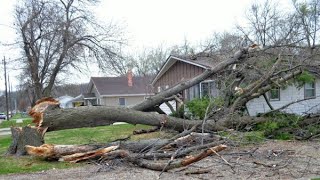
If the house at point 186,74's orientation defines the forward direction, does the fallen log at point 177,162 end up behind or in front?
in front

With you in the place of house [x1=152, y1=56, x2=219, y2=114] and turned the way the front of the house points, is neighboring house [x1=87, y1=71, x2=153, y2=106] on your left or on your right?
on your right

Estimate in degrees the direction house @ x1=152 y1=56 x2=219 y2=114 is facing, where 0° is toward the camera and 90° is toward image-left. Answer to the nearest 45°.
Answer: approximately 45°

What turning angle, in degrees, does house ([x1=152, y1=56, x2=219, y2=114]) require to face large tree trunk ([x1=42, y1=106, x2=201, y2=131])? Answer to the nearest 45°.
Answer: approximately 45° to its left

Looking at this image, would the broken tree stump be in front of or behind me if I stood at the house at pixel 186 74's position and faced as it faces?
in front

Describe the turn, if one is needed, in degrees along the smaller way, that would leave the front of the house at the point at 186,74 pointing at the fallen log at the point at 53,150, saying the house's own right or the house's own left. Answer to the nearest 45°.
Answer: approximately 45° to the house's own left

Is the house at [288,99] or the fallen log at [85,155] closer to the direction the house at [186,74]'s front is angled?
the fallen log

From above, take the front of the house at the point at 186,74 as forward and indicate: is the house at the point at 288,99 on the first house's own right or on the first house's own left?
on the first house's own left

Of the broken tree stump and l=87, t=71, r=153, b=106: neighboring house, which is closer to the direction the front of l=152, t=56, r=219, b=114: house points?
the broken tree stump
